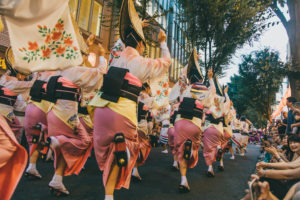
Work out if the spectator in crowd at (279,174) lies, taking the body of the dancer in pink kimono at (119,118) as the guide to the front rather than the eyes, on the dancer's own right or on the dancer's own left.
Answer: on the dancer's own right

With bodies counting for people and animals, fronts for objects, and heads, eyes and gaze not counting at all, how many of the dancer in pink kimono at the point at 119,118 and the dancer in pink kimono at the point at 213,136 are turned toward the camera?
0
